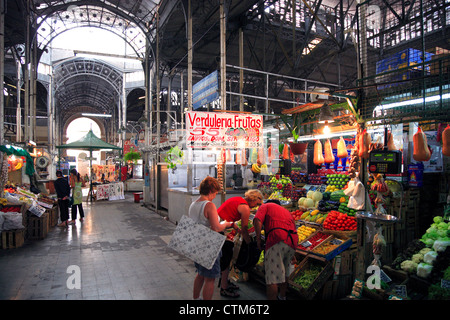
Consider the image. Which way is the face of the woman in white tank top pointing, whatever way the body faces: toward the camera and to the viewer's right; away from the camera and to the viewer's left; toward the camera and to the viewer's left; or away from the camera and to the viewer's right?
away from the camera and to the viewer's right

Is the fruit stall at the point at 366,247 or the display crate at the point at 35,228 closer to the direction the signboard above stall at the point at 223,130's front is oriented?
the fruit stall

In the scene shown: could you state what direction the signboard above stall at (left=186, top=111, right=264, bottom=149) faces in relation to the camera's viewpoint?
facing the viewer

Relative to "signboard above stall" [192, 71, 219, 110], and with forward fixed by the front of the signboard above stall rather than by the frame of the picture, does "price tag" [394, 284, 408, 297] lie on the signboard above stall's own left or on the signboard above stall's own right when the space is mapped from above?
on the signboard above stall's own left

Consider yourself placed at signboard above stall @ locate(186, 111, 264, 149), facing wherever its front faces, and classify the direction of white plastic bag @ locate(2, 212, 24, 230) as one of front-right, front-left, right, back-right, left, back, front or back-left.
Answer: right

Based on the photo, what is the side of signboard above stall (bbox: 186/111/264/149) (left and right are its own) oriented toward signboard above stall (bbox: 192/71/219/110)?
back

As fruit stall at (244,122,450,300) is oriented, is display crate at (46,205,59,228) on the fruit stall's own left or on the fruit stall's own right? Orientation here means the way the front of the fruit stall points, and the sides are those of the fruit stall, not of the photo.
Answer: on the fruit stall's own right

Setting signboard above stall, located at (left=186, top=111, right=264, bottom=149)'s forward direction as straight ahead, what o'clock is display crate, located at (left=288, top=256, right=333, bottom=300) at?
The display crate is roughly at 11 o'clock from the signboard above stall.

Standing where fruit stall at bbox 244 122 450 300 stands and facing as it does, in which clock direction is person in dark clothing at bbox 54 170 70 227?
The person in dark clothing is roughly at 2 o'clock from the fruit stall.

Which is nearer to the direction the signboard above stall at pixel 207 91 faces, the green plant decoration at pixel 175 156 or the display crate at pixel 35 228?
the display crate

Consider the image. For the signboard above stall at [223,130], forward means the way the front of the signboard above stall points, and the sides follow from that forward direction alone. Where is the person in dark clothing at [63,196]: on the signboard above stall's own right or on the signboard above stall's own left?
on the signboard above stall's own right

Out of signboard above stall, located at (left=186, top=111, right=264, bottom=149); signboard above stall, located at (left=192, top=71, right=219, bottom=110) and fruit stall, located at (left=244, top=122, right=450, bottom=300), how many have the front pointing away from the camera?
0

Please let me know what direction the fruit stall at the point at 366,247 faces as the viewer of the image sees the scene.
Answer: facing the viewer and to the left of the viewer

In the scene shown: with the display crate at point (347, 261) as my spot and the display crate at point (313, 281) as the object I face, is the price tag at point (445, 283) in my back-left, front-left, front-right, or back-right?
back-left

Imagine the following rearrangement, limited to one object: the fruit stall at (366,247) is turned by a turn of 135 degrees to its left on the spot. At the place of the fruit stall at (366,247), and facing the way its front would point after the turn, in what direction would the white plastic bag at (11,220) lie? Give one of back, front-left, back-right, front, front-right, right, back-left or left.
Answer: back

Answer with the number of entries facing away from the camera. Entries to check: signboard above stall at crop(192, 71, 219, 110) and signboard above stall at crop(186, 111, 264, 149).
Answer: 0
